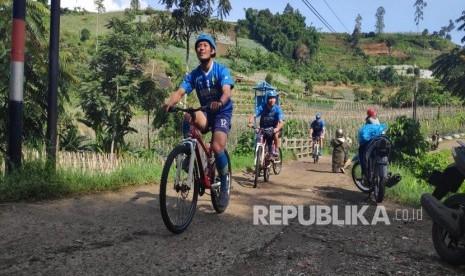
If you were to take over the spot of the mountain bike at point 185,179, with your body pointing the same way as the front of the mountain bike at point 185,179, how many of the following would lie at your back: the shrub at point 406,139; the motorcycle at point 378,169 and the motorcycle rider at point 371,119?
3

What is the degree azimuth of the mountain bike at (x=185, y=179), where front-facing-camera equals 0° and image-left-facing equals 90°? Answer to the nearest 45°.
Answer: approximately 45°

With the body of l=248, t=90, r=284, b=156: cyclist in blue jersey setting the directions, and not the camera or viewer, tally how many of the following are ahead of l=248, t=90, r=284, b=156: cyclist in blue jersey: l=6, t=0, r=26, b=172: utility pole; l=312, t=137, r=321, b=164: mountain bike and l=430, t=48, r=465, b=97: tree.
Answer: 1

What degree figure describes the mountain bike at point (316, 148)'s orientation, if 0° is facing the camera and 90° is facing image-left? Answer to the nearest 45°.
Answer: approximately 0°

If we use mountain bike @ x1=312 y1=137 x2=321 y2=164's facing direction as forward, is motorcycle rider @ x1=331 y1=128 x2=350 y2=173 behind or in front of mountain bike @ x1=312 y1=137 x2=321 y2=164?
in front

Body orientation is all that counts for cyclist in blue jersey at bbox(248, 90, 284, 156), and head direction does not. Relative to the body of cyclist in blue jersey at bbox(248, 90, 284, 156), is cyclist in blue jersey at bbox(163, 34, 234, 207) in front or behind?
in front

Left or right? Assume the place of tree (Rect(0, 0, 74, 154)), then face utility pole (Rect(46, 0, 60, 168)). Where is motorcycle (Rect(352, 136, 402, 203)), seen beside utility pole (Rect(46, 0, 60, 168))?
left

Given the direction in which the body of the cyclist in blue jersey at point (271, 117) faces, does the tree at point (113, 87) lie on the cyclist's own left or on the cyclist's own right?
on the cyclist's own right

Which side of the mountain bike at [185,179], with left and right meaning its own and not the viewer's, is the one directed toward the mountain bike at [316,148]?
back

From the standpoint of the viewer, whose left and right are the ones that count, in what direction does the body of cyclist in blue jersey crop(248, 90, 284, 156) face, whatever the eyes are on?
facing the viewer and to the left of the viewer

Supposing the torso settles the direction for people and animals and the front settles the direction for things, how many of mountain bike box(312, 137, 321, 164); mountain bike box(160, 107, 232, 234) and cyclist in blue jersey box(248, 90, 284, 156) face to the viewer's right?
0
